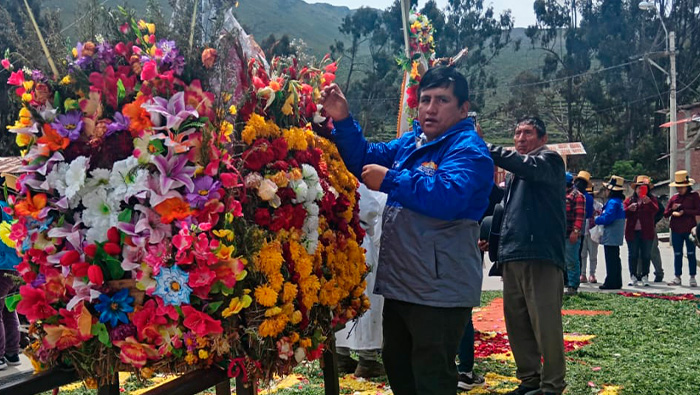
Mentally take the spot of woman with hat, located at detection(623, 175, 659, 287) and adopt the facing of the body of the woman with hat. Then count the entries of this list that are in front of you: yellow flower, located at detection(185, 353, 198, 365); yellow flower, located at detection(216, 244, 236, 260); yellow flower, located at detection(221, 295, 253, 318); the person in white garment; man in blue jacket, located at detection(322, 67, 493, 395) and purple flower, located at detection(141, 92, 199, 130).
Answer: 6

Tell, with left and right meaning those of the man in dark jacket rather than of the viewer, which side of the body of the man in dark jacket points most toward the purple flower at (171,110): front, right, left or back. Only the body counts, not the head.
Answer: front

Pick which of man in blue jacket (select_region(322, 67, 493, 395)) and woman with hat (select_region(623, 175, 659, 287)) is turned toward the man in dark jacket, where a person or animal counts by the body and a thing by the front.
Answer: the woman with hat

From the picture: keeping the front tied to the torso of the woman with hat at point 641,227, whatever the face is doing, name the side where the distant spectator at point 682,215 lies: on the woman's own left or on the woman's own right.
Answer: on the woman's own left

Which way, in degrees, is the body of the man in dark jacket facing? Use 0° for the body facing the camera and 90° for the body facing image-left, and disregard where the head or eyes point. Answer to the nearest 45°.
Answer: approximately 45°

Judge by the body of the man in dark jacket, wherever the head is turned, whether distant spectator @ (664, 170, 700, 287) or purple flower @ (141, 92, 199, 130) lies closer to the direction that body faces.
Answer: the purple flower

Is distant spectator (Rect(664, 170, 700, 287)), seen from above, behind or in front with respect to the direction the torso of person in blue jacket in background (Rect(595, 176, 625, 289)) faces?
behind
